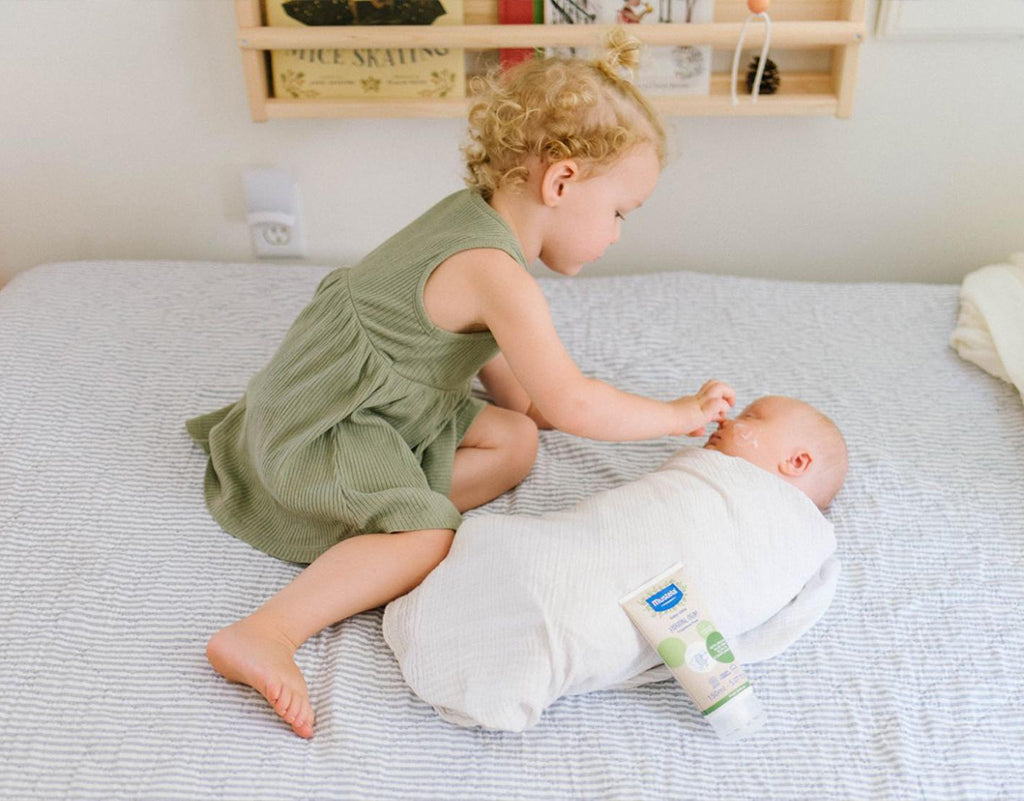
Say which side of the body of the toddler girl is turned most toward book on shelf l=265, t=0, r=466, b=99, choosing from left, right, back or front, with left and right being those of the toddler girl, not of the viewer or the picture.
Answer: left

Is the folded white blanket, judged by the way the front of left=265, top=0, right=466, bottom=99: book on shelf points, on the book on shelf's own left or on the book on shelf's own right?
on the book on shelf's own left

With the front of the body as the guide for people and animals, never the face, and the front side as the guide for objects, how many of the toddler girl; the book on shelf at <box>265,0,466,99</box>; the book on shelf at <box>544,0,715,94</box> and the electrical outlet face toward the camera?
3

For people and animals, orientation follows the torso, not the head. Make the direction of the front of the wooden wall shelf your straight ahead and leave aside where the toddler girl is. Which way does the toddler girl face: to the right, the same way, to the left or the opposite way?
to the left

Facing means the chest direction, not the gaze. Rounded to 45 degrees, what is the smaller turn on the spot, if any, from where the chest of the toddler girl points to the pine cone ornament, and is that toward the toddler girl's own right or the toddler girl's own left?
approximately 45° to the toddler girl's own left

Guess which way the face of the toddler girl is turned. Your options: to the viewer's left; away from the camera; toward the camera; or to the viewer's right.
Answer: to the viewer's right

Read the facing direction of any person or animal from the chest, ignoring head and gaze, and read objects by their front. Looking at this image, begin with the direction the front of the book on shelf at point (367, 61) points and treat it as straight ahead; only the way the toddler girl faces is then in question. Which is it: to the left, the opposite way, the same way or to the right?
to the left

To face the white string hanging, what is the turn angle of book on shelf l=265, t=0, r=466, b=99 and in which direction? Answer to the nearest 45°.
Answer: approximately 90° to its left

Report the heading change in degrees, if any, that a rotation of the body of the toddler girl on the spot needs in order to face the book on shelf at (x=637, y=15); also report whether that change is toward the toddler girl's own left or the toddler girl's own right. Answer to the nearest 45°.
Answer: approximately 45° to the toddler girl's own left

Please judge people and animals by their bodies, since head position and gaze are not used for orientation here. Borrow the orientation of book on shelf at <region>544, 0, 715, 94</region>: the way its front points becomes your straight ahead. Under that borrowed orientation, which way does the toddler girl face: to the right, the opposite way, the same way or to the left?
to the left

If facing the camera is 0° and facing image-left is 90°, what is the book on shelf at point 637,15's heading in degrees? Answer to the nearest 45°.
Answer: approximately 0°
